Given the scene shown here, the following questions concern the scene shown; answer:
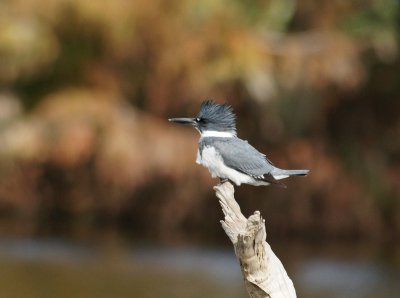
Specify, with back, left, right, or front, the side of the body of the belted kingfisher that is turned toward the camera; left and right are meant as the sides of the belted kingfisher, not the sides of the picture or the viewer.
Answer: left

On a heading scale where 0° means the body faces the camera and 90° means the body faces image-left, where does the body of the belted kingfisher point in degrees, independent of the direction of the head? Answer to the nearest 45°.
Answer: approximately 90°
